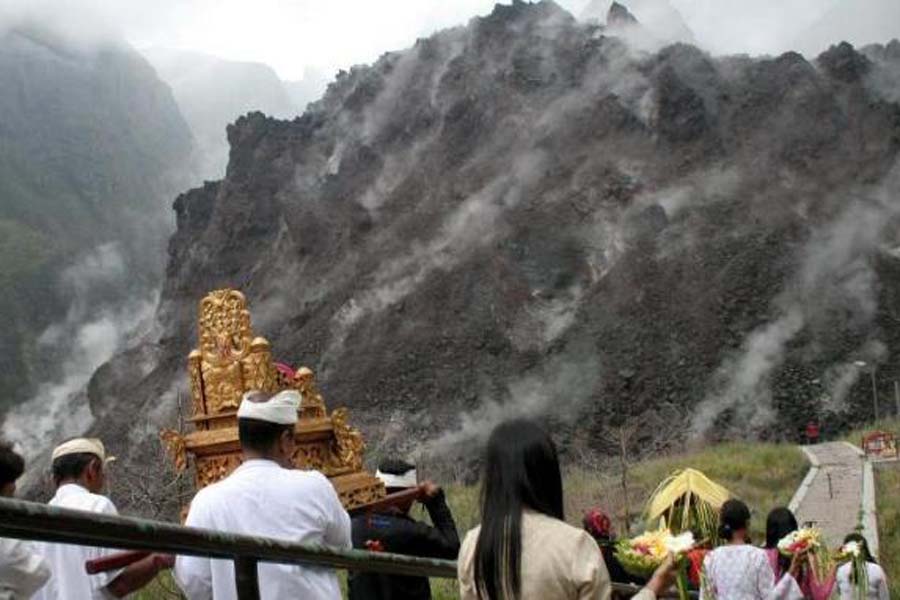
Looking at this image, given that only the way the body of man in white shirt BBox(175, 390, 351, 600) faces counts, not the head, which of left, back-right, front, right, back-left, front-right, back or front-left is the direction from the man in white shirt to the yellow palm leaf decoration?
front-right

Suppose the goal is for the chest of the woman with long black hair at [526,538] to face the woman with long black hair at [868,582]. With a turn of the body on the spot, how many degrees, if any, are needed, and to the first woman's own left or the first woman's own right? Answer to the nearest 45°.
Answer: approximately 45° to the first woman's own right

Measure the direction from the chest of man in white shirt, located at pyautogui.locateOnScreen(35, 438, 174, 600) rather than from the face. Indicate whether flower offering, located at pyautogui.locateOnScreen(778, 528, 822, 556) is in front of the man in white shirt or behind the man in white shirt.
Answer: in front

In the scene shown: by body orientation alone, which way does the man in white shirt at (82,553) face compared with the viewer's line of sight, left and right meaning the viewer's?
facing away from the viewer and to the right of the viewer

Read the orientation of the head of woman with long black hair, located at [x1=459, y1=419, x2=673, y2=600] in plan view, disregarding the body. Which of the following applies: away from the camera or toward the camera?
away from the camera

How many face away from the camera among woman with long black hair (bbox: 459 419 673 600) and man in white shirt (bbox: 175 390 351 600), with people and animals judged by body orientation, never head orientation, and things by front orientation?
2

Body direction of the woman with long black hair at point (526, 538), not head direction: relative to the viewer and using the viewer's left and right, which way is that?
facing away from the viewer

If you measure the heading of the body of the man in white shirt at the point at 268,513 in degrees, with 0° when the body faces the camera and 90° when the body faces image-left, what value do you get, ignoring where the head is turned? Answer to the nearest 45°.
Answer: approximately 180°

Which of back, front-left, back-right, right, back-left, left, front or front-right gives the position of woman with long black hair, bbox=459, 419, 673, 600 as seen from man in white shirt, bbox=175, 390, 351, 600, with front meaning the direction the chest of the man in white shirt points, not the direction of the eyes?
back-right

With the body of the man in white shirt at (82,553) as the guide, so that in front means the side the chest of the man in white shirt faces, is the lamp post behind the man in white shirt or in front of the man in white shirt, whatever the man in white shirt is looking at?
in front

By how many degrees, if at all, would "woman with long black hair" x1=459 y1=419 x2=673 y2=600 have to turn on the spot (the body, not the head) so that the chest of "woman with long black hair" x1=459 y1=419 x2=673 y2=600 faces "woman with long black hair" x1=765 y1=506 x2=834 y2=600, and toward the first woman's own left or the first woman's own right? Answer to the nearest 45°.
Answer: approximately 45° to the first woman's own right

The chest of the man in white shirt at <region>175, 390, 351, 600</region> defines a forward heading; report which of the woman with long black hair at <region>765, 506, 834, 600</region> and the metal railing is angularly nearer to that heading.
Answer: the woman with long black hair

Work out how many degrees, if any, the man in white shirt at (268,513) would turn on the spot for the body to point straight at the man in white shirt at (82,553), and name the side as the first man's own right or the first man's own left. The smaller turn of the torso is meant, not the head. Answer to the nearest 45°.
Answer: approximately 45° to the first man's own left

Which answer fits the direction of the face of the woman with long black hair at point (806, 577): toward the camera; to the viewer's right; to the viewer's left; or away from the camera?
away from the camera
